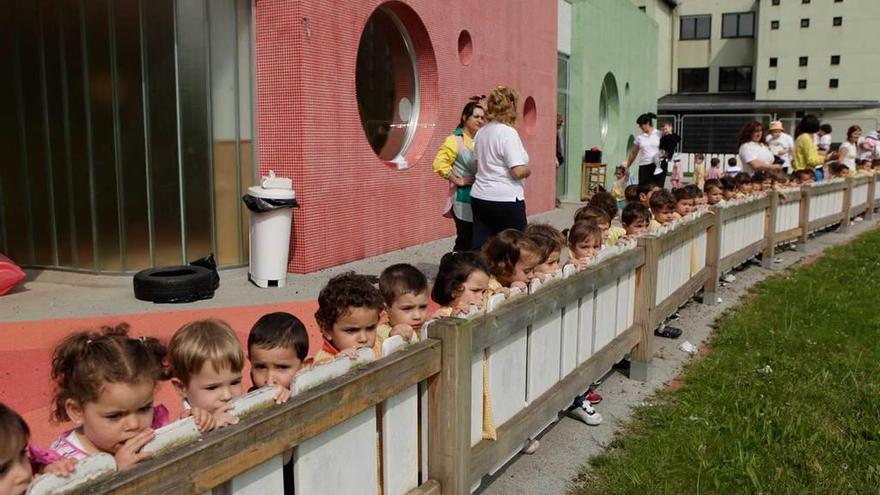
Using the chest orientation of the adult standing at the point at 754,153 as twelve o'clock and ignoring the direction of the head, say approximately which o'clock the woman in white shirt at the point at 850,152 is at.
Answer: The woman in white shirt is roughly at 8 o'clock from the adult standing.

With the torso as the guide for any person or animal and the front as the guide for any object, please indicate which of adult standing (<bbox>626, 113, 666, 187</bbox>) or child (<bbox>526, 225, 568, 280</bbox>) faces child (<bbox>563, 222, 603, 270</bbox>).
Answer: the adult standing

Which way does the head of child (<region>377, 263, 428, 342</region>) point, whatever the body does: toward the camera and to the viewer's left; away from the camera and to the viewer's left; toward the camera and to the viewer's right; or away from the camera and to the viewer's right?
toward the camera and to the viewer's right

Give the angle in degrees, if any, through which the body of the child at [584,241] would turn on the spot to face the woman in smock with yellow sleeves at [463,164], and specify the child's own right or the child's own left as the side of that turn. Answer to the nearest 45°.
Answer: approximately 180°

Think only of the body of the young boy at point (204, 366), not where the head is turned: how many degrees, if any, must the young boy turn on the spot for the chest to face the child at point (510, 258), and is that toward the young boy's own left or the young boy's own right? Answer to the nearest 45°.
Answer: approximately 90° to the young boy's own left

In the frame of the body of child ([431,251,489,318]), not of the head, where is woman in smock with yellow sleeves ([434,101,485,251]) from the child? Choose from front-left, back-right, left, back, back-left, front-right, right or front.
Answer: back-left

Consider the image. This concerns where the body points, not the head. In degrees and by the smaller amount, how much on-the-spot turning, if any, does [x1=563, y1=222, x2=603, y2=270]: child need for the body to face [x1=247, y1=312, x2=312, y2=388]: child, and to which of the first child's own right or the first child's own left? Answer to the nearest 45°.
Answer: approximately 90° to the first child's own right

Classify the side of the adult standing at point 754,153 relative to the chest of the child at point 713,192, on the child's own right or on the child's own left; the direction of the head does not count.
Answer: on the child's own left

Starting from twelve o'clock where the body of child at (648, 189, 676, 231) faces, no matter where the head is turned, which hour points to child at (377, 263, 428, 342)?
child at (377, 263, 428, 342) is roughly at 2 o'clock from child at (648, 189, 676, 231).

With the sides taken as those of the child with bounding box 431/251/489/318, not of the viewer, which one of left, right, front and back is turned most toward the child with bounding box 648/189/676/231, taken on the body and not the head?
left

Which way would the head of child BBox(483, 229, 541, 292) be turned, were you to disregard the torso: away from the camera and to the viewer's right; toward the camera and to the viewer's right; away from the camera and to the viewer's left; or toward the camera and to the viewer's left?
toward the camera and to the viewer's right

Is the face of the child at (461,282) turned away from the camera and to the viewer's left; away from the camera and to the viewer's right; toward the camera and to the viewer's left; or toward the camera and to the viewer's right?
toward the camera and to the viewer's right
